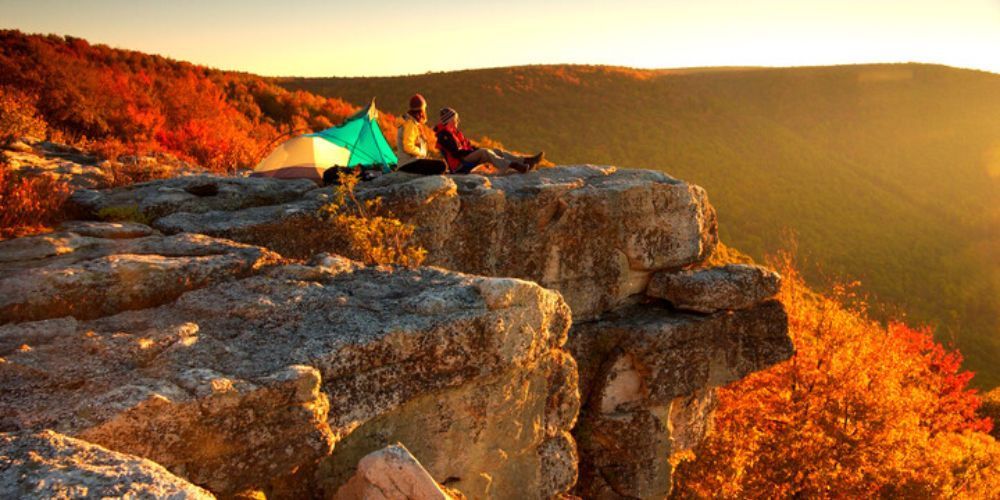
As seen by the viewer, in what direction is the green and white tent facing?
to the viewer's right

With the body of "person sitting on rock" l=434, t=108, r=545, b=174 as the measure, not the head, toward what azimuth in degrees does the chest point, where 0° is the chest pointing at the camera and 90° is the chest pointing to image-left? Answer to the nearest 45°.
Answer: approximately 270°

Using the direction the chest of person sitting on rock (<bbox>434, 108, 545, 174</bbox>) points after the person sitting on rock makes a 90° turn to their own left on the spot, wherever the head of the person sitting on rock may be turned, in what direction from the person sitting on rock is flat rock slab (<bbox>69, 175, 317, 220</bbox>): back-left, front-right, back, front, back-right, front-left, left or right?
back-left

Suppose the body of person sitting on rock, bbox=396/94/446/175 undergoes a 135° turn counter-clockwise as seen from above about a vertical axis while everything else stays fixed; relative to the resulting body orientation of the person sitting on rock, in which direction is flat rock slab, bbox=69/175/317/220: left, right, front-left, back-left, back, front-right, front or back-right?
left

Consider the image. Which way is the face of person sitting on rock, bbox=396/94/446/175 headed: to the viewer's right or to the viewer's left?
to the viewer's right

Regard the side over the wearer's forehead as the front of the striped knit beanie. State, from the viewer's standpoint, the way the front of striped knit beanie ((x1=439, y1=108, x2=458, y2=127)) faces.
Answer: to the viewer's right

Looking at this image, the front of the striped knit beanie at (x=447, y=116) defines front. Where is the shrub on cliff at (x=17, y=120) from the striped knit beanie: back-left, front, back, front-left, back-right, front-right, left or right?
back

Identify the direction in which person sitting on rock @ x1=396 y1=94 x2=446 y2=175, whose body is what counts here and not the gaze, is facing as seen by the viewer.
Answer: to the viewer's right

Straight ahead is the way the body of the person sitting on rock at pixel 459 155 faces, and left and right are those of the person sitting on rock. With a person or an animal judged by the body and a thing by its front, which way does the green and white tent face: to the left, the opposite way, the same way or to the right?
the same way

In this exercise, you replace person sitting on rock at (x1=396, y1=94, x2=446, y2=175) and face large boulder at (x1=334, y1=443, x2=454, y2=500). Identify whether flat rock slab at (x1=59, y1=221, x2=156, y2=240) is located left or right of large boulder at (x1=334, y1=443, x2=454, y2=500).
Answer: right

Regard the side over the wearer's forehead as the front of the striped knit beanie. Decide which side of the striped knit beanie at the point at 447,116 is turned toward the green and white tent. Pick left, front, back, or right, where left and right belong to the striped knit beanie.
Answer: back

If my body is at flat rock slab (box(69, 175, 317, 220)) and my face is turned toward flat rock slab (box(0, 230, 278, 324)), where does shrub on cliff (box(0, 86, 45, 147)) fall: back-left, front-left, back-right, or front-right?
back-right

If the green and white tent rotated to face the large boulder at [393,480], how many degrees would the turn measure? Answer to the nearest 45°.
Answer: approximately 90° to its right
